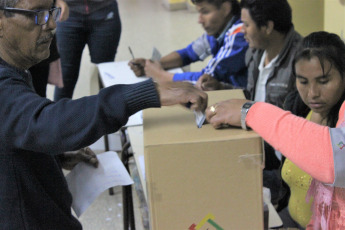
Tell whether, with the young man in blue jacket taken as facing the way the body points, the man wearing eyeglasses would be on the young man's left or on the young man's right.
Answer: on the young man's left

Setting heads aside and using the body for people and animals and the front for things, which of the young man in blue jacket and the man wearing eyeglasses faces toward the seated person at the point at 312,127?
the man wearing eyeglasses

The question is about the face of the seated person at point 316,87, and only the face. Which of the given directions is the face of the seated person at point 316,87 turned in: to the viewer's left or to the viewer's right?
to the viewer's left

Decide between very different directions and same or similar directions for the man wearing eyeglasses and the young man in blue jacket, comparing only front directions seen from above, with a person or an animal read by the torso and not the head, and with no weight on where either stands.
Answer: very different directions

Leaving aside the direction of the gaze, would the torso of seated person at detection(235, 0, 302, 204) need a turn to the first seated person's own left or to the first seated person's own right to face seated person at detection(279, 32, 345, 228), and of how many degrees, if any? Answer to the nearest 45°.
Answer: approximately 45° to the first seated person's own left

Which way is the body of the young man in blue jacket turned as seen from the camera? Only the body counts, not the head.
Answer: to the viewer's left

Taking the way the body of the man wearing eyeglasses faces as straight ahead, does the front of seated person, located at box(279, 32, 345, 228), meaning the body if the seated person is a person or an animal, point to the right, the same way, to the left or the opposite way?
the opposite way

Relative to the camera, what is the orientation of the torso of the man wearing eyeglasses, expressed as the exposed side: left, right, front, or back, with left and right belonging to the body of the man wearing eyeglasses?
right

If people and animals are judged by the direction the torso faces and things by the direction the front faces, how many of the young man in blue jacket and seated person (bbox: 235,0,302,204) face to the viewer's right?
0

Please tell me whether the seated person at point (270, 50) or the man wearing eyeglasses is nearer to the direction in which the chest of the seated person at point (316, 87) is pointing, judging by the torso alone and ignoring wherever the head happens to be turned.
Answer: the man wearing eyeglasses

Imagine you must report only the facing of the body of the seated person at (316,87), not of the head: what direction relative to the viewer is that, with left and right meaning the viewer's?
facing the viewer and to the left of the viewer
